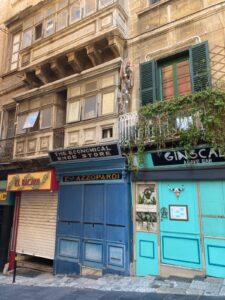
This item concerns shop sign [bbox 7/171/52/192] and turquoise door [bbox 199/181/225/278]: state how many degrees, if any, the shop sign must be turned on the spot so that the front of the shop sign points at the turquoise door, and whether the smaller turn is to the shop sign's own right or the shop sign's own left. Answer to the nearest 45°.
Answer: approximately 90° to the shop sign's own left

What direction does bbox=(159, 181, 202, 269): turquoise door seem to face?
toward the camera

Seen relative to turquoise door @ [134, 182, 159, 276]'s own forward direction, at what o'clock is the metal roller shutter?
The metal roller shutter is roughly at 4 o'clock from the turquoise door.

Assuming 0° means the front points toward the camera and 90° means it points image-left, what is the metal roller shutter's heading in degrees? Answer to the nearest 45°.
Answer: approximately 45°

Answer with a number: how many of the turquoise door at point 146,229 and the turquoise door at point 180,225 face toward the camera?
2

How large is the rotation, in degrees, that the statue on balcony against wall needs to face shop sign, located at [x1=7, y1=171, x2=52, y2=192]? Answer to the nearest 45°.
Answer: approximately 45° to its right

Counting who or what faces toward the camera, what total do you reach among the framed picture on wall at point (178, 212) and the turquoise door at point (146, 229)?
2

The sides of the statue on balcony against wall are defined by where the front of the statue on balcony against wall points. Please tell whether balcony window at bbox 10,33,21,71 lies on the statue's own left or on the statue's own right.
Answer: on the statue's own right

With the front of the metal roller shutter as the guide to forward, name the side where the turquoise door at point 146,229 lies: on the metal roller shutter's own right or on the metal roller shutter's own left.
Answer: on the metal roller shutter's own left

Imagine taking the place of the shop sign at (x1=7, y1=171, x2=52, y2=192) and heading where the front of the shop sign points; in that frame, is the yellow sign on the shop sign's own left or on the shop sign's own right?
on the shop sign's own right

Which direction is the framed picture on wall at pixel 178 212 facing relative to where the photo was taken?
toward the camera
